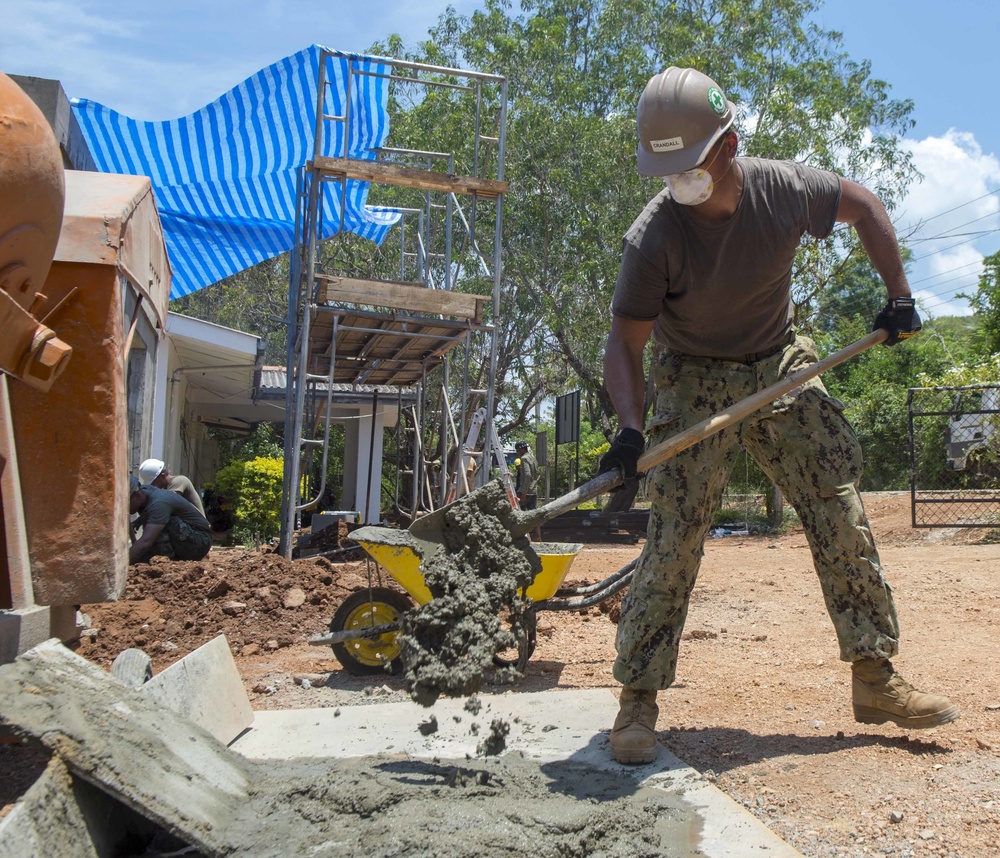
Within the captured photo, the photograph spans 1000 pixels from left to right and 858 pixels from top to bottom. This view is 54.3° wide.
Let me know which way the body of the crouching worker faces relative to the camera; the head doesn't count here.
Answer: to the viewer's left

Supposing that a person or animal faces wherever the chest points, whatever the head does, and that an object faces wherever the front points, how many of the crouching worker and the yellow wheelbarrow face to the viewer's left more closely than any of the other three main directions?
2

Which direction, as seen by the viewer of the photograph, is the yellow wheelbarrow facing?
facing to the left of the viewer

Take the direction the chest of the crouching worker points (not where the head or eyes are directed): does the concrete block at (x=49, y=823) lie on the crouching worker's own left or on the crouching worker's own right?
on the crouching worker's own left

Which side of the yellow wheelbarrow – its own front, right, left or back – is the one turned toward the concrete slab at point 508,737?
left

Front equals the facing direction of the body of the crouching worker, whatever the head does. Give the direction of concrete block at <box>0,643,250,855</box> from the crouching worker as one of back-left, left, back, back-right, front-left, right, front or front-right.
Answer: left

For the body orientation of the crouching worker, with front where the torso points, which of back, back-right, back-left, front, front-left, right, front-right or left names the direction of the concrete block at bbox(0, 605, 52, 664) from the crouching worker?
left

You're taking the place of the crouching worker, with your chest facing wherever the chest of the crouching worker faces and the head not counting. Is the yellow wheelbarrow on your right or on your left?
on your left

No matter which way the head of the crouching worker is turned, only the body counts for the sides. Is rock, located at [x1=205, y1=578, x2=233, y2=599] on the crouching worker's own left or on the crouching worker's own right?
on the crouching worker's own left

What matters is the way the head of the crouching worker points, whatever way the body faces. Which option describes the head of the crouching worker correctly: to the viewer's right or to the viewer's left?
to the viewer's left

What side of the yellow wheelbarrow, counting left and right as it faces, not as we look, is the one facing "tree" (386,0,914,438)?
right

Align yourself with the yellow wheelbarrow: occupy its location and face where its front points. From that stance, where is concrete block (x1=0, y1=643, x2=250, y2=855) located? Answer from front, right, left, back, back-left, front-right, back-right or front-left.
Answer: left
